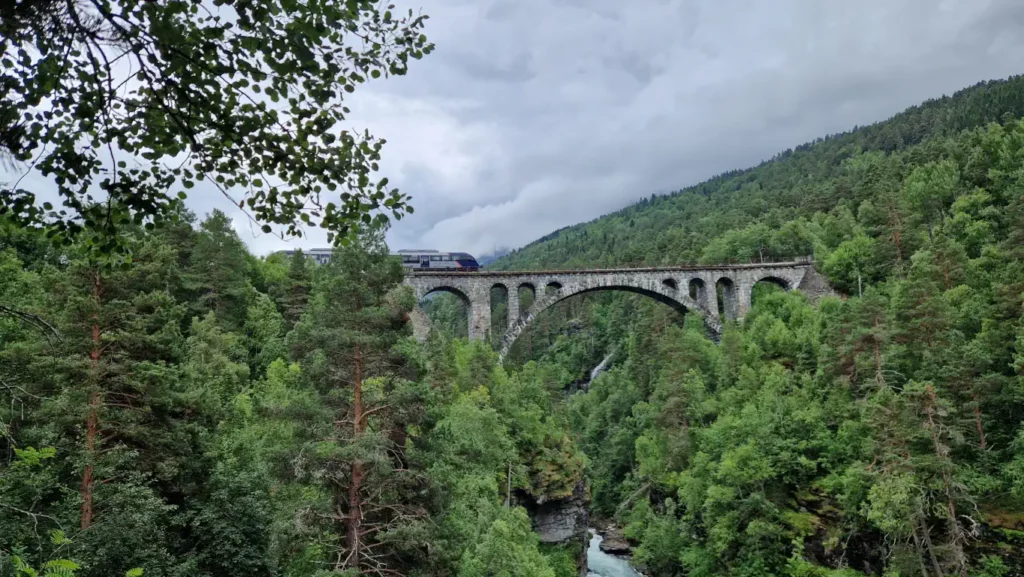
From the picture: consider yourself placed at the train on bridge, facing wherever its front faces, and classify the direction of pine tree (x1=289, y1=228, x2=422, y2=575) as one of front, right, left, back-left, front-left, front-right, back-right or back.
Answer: right

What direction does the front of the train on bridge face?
to the viewer's right
